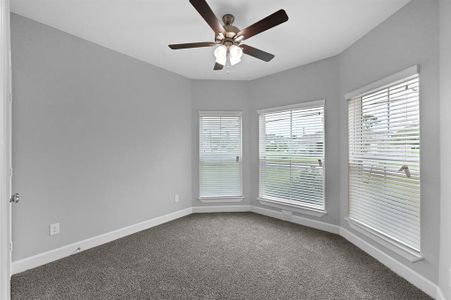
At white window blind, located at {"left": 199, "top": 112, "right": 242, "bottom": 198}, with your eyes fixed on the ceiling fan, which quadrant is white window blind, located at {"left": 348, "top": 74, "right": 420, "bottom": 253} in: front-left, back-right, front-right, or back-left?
front-left

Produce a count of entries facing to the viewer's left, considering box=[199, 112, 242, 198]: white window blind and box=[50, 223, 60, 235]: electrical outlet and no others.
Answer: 0

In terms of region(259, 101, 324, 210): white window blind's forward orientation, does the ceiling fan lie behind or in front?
in front

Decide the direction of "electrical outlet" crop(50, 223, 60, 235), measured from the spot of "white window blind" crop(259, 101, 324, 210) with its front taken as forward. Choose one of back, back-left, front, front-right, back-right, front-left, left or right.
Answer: front

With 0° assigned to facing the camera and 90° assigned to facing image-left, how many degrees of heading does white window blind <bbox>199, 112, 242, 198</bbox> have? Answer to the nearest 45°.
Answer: approximately 0°

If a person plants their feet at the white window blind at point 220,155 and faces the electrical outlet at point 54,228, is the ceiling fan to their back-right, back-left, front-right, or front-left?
front-left

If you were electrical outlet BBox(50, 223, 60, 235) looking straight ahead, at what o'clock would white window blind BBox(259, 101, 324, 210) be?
The white window blind is roughly at 11 o'clock from the electrical outlet.

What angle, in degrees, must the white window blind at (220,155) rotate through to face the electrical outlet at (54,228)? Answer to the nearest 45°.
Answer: approximately 45° to its right

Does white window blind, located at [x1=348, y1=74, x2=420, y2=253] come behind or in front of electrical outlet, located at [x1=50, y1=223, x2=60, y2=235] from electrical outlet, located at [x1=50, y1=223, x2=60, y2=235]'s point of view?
in front

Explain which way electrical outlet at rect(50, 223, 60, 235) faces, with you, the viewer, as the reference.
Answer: facing the viewer and to the right of the viewer

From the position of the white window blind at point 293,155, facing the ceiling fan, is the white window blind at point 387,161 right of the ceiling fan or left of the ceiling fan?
left

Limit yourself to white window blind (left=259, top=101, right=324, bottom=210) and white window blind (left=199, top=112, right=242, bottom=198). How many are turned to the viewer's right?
0

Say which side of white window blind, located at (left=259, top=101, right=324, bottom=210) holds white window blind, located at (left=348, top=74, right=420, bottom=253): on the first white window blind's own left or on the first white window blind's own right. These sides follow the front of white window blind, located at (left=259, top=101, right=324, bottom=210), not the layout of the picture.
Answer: on the first white window blind's own left

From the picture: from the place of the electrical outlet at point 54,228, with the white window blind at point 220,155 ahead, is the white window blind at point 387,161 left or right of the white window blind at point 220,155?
right

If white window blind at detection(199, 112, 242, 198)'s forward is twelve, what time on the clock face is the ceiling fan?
The ceiling fan is roughly at 12 o'clock from the white window blind.

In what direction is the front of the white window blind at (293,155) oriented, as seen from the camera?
facing the viewer and to the left of the viewer
